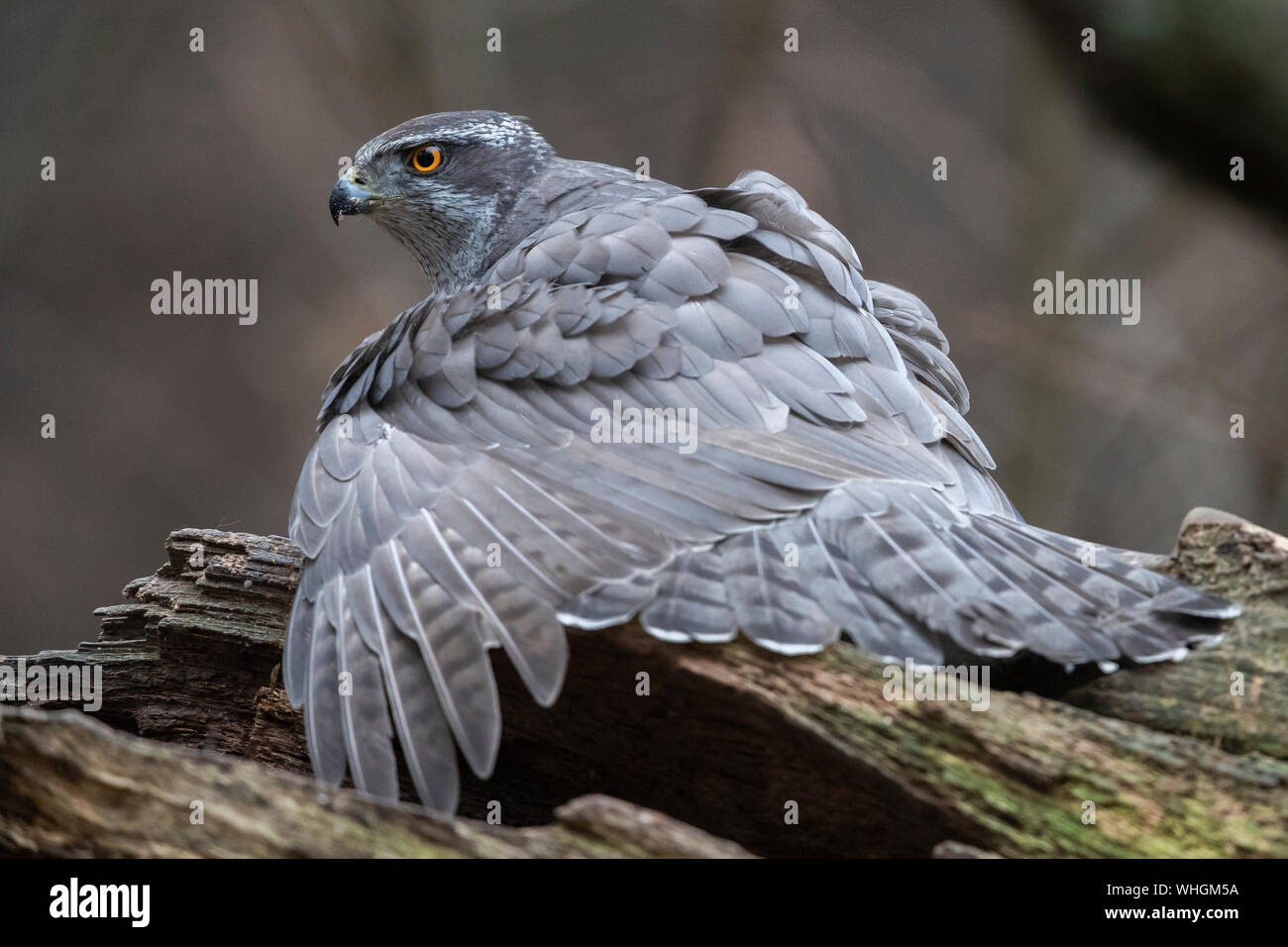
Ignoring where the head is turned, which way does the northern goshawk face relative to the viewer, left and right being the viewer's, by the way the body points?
facing away from the viewer and to the left of the viewer
